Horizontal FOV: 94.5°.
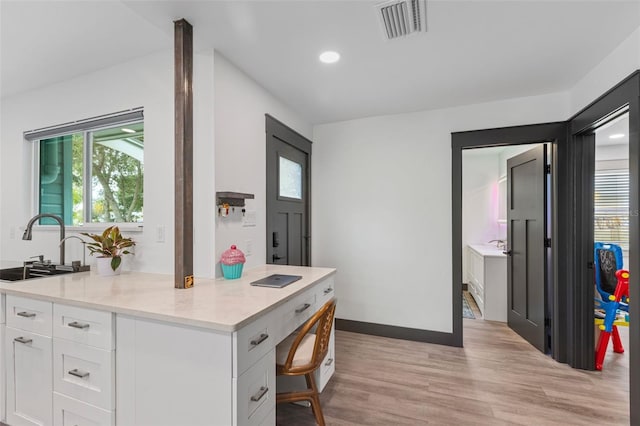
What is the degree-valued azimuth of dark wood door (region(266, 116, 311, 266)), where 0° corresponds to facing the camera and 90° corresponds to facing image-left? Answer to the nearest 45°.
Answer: approximately 315°

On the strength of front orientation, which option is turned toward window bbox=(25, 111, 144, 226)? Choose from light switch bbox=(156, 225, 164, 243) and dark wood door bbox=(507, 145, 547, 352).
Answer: the dark wood door

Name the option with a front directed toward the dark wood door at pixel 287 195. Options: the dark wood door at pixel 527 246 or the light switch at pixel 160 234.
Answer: the dark wood door at pixel 527 246

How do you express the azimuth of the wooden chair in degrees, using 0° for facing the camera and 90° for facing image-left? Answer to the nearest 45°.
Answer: approximately 135°

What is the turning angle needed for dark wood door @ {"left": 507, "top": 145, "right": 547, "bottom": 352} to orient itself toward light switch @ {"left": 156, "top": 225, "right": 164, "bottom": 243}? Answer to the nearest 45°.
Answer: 0° — it already faces it

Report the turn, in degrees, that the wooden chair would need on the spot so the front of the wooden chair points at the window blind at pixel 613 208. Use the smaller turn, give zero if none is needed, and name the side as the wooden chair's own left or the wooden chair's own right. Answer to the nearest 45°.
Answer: approximately 90° to the wooden chair's own right

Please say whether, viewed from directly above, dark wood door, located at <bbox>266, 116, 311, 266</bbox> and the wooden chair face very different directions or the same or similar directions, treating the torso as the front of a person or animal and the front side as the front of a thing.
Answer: very different directions

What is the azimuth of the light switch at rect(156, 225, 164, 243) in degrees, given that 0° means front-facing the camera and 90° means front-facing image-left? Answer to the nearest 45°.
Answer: approximately 0°

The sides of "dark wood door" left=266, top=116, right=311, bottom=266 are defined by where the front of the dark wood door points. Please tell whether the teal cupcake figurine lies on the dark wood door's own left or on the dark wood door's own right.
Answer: on the dark wood door's own right

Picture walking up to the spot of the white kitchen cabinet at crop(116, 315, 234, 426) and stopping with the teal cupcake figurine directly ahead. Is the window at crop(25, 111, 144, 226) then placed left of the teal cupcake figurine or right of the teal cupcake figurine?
left

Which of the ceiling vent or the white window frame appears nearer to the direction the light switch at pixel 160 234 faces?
the ceiling vent

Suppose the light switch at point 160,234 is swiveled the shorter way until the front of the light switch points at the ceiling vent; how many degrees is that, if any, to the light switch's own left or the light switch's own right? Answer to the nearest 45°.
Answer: approximately 45° to the light switch's own left

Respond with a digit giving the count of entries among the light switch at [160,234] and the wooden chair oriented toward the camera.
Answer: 1

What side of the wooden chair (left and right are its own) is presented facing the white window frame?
front

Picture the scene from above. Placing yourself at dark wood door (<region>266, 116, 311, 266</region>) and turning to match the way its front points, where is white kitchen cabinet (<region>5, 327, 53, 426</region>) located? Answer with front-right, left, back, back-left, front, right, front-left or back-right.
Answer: right

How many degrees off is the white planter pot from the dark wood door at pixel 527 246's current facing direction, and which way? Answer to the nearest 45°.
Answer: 0° — it already faces it
